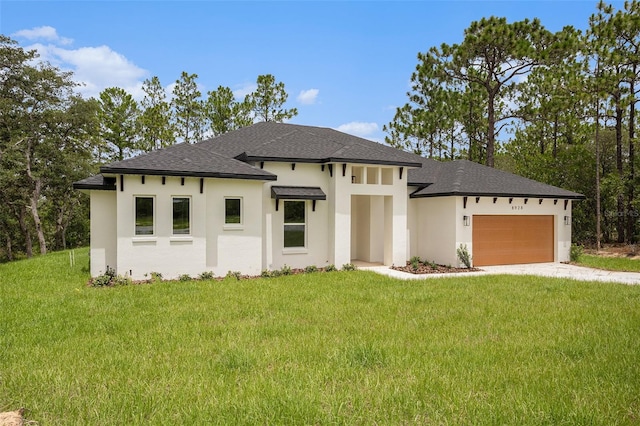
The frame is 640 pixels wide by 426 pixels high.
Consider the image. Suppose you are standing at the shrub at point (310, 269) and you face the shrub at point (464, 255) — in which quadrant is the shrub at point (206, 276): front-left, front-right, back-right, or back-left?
back-right

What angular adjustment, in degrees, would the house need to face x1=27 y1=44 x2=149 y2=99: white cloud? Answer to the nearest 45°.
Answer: approximately 135° to its right

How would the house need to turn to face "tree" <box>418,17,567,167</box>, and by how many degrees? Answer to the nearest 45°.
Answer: approximately 135° to its left

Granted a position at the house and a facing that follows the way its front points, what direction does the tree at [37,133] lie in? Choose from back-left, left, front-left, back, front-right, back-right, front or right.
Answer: back-right

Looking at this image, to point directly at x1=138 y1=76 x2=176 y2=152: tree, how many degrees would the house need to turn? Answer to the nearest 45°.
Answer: approximately 135° to its right

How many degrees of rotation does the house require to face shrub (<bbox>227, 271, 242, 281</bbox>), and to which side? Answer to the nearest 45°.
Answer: approximately 45° to its right

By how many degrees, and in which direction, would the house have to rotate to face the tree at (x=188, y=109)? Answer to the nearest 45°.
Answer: approximately 135° to its right

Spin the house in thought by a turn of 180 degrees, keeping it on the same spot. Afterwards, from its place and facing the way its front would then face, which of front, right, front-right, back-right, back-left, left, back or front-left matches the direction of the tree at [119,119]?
front-left

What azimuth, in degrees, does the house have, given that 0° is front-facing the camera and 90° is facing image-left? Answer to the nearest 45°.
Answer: approximately 0°

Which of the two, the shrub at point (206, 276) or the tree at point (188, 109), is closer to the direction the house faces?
the shrub
